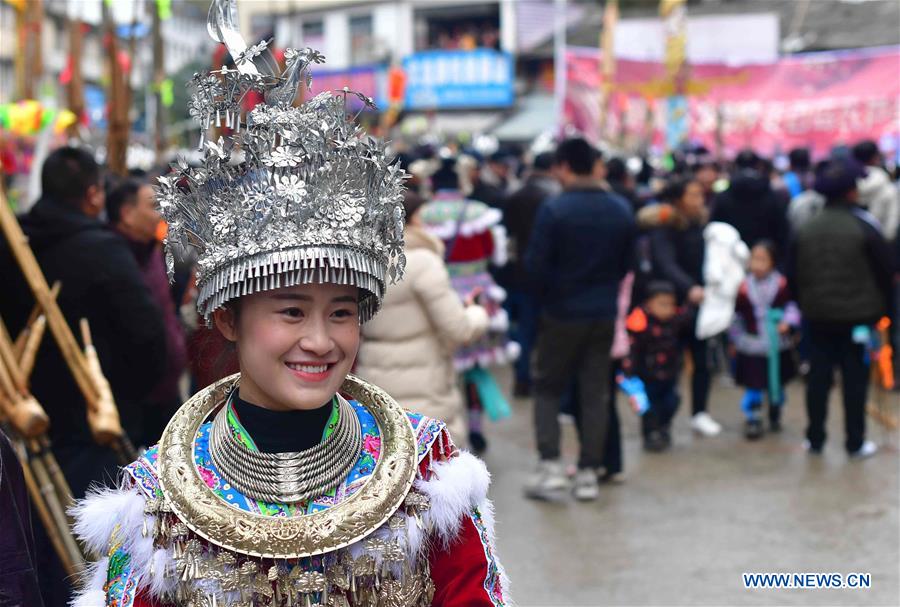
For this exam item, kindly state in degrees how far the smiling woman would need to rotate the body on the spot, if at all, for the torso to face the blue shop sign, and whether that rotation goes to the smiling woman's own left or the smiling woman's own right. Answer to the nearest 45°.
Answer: approximately 180°

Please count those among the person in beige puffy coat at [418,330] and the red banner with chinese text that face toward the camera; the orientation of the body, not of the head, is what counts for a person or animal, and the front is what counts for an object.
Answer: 1

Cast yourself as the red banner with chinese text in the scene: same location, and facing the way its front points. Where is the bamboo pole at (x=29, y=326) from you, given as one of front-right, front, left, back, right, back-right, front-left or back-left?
front

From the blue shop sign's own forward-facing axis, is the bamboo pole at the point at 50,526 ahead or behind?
ahead

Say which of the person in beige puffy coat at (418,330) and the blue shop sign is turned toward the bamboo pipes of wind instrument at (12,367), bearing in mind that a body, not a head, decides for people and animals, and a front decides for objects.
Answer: the blue shop sign

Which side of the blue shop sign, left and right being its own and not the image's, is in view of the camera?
front

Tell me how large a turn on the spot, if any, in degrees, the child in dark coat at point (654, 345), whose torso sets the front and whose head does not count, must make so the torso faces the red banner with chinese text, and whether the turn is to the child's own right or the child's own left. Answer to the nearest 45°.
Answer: approximately 180°

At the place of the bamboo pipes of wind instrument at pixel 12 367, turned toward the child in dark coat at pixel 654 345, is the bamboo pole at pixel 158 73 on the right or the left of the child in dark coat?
left

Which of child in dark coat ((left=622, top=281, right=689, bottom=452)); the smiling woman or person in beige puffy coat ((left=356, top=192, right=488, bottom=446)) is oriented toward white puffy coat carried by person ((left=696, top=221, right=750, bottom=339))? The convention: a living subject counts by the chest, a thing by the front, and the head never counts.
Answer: person in beige puffy coat ((left=356, top=192, right=488, bottom=446))

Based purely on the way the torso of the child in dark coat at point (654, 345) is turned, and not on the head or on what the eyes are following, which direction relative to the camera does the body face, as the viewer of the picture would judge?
toward the camera
